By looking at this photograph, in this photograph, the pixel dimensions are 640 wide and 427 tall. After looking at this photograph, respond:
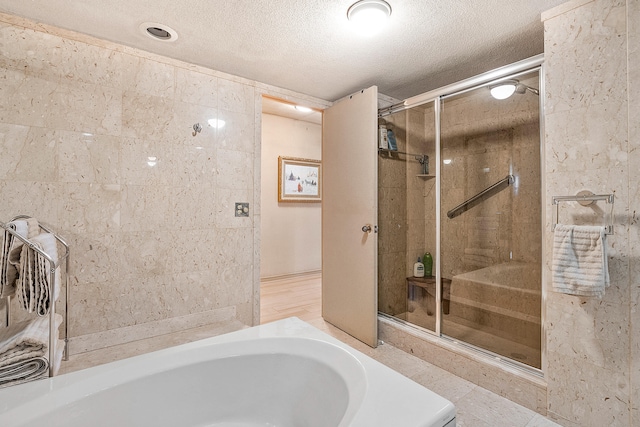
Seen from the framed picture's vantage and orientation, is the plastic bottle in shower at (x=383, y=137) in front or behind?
in front

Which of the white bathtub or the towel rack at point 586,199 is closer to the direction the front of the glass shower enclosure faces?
the white bathtub

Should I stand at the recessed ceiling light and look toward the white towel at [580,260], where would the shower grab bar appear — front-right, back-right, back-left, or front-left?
front-left

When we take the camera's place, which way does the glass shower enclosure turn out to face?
facing the viewer and to the left of the viewer

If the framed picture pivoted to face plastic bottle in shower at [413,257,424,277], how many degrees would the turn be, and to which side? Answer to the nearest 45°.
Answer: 0° — it already faces it

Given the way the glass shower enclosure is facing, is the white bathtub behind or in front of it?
in front

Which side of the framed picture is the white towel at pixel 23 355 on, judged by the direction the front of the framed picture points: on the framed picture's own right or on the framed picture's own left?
on the framed picture's own right

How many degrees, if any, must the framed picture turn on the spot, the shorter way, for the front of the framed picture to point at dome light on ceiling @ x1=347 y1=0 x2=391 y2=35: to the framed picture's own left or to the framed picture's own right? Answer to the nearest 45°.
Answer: approximately 45° to the framed picture's own right

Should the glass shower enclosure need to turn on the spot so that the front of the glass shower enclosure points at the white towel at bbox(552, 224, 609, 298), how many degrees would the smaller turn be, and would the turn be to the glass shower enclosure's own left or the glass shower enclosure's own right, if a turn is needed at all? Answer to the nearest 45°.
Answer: approximately 90° to the glass shower enclosure's own left

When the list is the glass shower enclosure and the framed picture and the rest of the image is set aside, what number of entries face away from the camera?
0

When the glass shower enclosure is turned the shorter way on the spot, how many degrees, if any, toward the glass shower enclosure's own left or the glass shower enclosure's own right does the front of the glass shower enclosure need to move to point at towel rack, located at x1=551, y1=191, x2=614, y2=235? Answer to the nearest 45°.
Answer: approximately 90° to the glass shower enclosure's own left

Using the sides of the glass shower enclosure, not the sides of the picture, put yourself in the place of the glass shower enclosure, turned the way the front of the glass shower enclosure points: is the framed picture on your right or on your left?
on your right

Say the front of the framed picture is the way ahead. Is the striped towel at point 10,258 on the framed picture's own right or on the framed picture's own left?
on the framed picture's own right

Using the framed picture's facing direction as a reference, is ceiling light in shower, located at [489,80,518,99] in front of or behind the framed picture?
in front

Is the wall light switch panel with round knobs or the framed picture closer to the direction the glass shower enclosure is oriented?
the wall light switch panel with round knobs

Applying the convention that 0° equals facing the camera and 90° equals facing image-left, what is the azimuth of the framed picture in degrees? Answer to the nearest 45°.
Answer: approximately 315°
